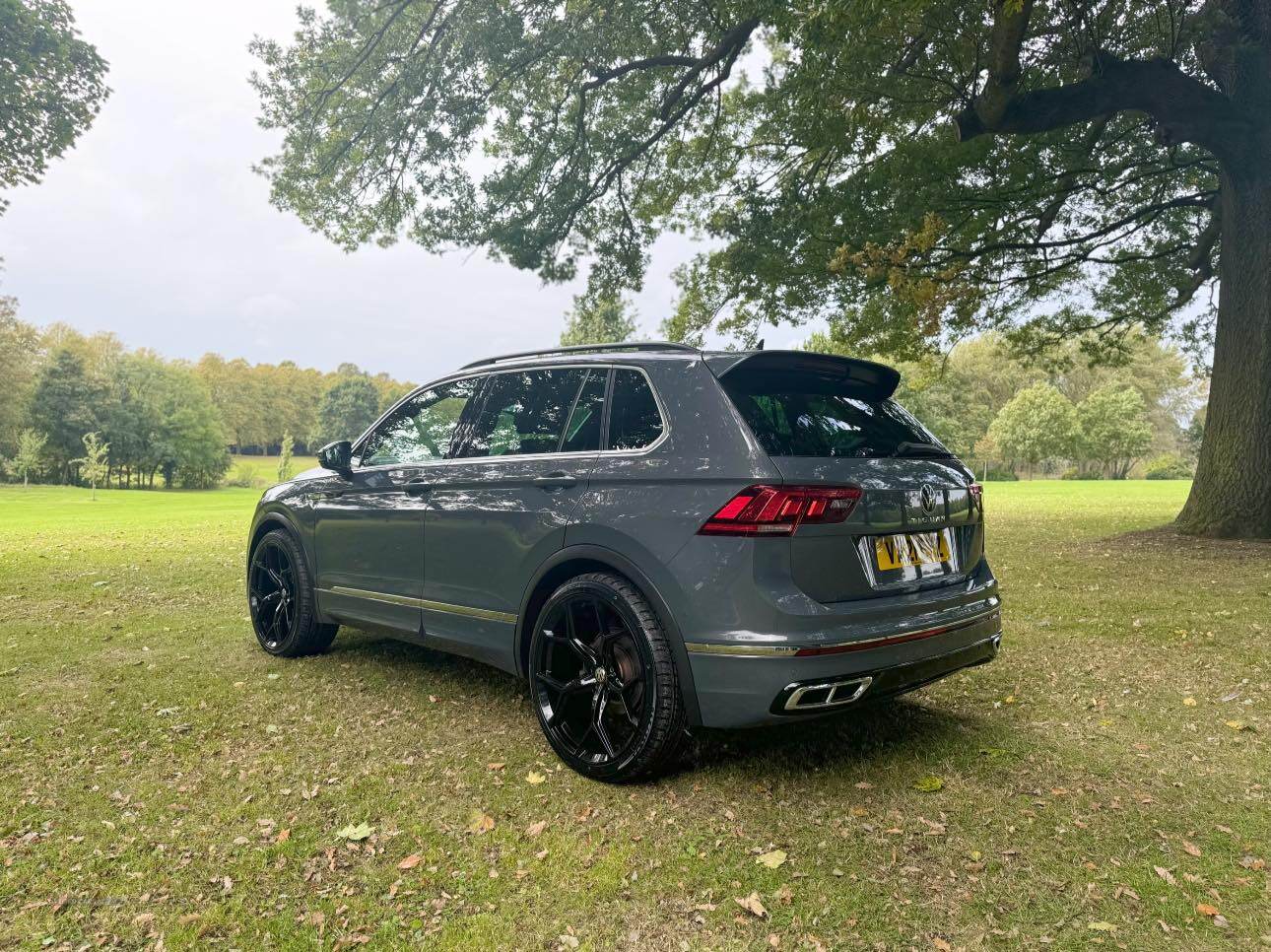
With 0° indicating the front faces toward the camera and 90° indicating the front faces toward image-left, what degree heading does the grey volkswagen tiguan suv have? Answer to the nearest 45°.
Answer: approximately 135°

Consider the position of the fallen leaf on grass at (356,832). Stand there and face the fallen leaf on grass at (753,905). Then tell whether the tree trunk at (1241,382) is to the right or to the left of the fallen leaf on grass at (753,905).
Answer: left

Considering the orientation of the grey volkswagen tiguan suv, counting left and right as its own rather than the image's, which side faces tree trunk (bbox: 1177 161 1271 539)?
right

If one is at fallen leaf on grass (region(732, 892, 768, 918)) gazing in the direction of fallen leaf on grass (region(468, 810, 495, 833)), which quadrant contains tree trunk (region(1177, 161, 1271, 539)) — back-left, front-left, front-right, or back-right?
back-right
